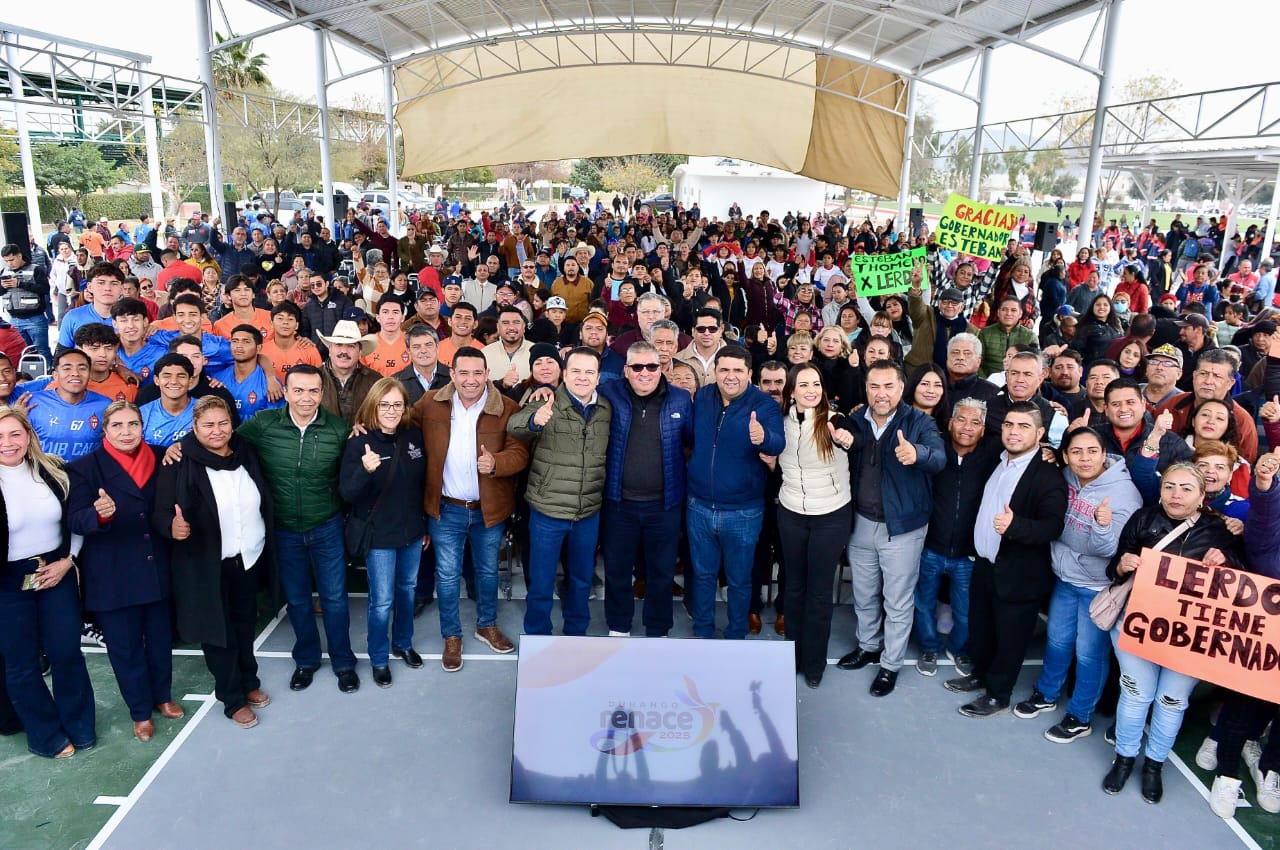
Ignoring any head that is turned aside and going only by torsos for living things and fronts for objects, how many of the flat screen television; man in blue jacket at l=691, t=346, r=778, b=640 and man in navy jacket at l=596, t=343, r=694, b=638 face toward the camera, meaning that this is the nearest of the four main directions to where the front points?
3

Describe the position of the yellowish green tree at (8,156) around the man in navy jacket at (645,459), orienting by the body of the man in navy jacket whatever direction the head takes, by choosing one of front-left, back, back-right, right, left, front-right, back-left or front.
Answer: back-right

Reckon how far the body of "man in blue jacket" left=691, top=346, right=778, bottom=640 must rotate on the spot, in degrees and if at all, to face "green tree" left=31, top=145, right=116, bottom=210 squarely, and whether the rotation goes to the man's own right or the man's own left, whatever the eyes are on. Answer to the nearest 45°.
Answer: approximately 135° to the man's own right

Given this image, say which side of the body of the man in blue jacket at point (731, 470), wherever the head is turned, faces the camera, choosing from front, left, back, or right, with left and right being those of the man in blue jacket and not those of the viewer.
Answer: front

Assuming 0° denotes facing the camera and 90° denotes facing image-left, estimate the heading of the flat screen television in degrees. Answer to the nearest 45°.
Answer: approximately 0°

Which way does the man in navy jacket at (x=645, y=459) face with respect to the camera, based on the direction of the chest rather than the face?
toward the camera

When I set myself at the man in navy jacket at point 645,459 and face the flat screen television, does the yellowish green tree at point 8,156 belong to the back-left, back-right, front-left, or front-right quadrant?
back-right

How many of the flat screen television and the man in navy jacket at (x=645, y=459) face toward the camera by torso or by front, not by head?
2

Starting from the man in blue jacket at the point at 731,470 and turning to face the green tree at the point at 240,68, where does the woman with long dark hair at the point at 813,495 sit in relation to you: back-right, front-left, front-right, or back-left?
back-right

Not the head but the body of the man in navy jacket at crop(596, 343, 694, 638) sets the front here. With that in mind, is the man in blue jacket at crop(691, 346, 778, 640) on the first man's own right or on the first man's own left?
on the first man's own left

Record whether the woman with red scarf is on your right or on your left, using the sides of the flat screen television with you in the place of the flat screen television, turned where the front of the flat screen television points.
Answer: on your right

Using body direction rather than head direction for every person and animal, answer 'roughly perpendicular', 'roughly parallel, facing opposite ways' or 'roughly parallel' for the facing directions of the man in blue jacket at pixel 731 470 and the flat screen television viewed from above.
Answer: roughly parallel

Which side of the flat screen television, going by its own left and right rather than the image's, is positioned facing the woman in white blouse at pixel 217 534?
right
